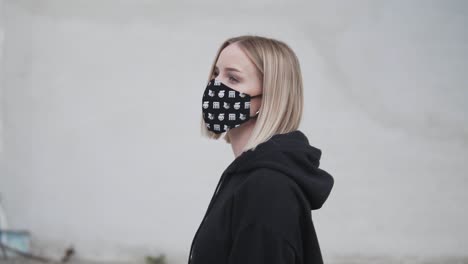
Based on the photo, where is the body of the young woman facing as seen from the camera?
to the viewer's left

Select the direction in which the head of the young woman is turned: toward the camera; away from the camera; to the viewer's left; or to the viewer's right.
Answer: to the viewer's left
